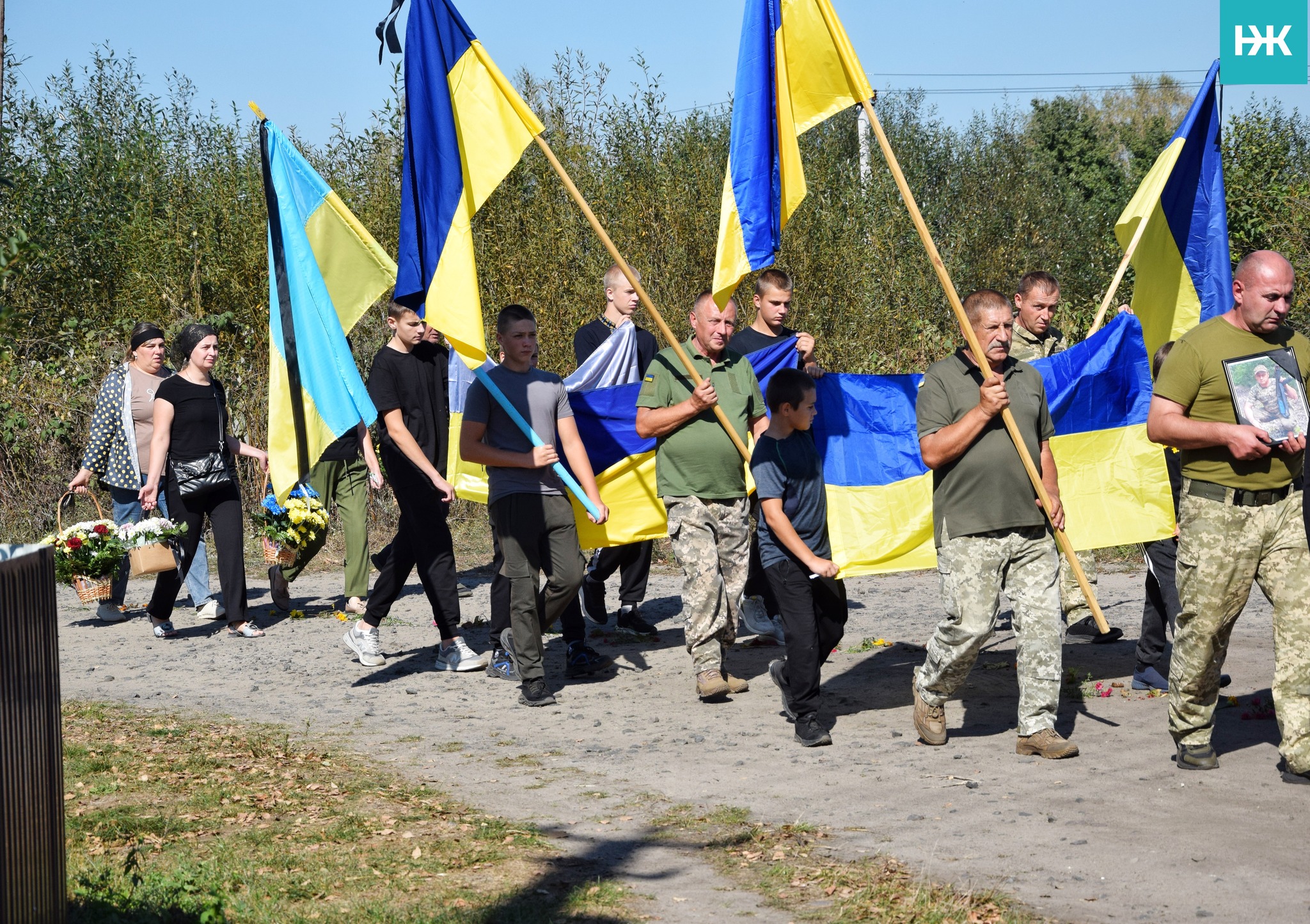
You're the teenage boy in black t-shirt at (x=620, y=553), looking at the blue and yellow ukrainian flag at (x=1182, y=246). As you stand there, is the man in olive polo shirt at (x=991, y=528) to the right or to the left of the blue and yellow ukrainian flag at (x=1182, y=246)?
right

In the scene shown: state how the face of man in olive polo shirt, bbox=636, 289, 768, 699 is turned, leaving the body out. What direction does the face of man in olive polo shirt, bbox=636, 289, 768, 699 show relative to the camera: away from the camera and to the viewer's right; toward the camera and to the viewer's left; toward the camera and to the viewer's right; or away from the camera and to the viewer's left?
toward the camera and to the viewer's right

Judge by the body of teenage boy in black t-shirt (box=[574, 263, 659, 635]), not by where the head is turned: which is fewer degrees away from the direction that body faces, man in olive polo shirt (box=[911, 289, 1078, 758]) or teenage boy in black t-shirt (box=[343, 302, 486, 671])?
the man in olive polo shirt

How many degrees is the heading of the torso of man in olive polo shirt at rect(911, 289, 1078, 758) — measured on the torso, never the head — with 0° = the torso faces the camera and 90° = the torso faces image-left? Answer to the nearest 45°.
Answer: approximately 315°

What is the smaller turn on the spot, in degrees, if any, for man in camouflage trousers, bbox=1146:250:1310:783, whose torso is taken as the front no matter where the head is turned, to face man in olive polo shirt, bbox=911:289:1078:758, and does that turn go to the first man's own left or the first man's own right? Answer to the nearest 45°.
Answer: approximately 135° to the first man's own right

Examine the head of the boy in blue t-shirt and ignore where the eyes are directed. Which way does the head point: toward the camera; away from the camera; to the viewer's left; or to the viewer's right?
to the viewer's right

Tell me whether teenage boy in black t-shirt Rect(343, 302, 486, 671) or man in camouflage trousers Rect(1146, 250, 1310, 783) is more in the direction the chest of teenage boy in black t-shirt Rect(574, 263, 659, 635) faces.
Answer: the man in camouflage trousers
